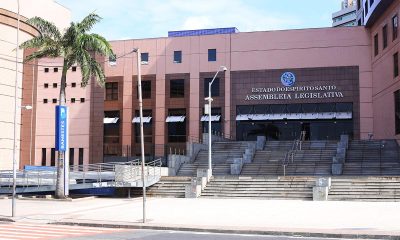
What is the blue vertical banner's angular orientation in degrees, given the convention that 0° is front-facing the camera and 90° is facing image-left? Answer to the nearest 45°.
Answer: approximately 0°

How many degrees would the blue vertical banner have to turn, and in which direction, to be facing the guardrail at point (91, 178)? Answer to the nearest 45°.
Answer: approximately 135° to its left
